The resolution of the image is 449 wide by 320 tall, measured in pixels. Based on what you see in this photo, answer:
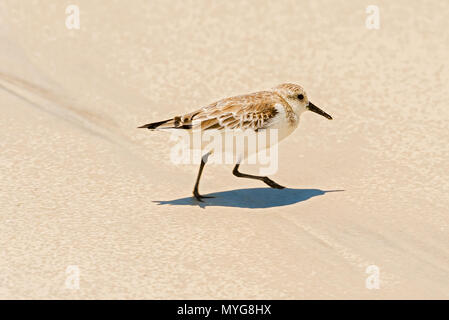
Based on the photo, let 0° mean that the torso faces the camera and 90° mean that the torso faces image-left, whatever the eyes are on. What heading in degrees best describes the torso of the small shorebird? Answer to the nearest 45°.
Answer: approximately 270°
